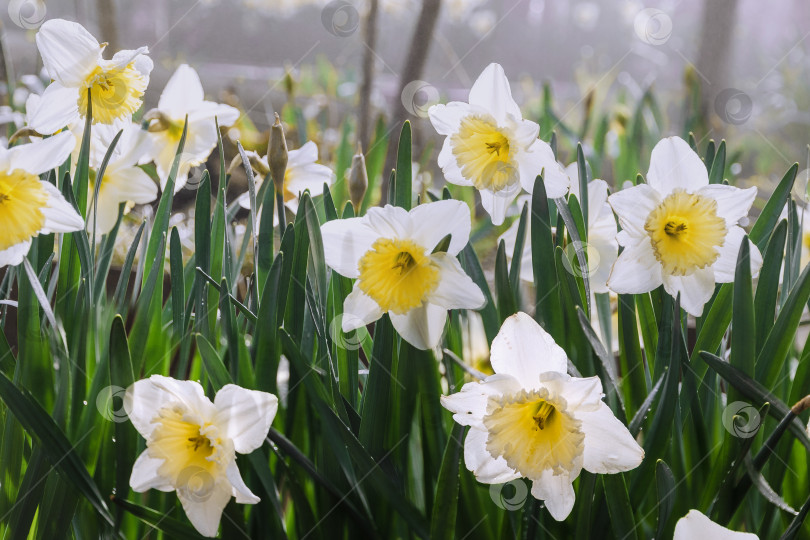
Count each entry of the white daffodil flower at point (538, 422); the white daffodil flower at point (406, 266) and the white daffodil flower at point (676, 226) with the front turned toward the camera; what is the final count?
3

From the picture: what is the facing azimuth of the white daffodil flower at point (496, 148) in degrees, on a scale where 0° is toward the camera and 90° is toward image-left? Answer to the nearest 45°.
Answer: approximately 45°

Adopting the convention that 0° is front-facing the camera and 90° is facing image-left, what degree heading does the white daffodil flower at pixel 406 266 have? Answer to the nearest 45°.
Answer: approximately 0°

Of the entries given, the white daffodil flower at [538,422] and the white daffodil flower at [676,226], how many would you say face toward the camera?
2

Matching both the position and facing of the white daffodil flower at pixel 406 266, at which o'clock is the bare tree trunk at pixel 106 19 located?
The bare tree trunk is roughly at 5 o'clock from the white daffodil flower.

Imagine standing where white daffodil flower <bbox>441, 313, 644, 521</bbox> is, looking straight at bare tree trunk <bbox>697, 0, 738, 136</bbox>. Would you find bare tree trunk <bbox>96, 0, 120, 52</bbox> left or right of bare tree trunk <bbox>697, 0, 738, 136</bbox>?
left
